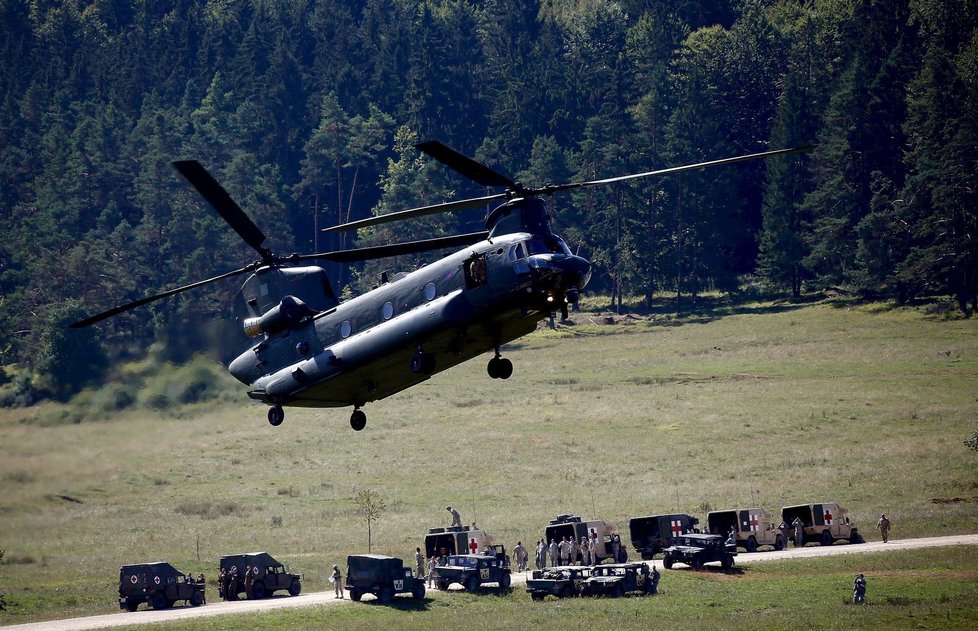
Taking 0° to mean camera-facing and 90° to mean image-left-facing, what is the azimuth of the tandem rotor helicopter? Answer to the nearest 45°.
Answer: approximately 315°
